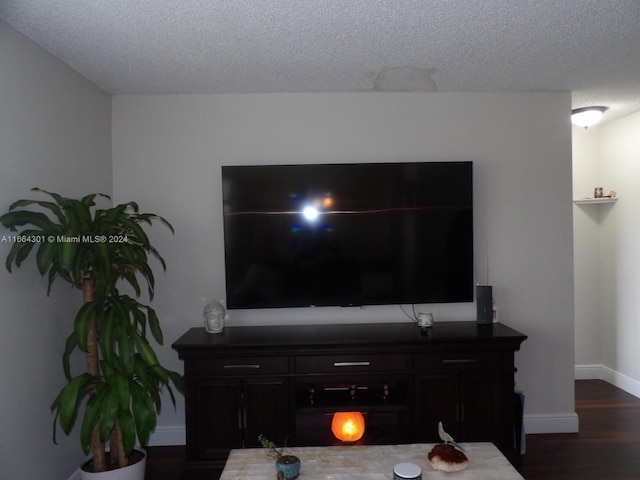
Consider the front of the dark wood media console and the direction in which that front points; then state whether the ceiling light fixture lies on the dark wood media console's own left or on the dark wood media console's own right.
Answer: on the dark wood media console's own left

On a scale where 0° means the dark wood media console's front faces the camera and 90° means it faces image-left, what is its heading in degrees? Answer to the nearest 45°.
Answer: approximately 0°

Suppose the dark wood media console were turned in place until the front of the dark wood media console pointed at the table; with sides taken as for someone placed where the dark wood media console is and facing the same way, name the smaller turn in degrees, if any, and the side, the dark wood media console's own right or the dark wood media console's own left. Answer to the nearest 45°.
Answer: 0° — it already faces it

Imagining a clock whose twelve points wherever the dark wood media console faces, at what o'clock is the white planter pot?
The white planter pot is roughly at 2 o'clock from the dark wood media console.

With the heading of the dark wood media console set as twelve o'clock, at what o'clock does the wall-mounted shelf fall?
The wall-mounted shelf is roughly at 8 o'clock from the dark wood media console.

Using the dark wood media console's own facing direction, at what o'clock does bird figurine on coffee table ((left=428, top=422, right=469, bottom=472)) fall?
The bird figurine on coffee table is roughly at 11 o'clock from the dark wood media console.

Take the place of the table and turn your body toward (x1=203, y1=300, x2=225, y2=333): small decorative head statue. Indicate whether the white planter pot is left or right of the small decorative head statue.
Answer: left

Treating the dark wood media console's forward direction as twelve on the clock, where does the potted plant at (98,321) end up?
The potted plant is roughly at 2 o'clock from the dark wood media console.
